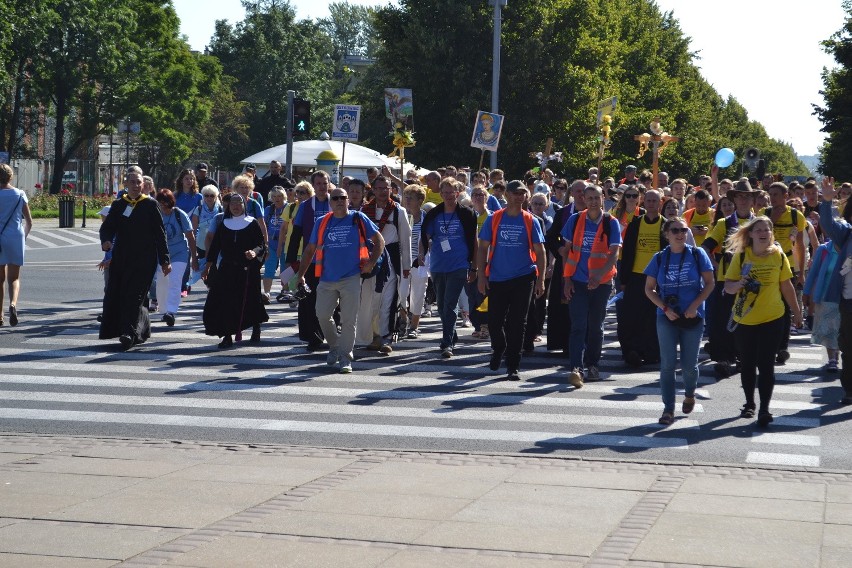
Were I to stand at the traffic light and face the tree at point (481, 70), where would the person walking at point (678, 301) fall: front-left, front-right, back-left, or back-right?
back-right

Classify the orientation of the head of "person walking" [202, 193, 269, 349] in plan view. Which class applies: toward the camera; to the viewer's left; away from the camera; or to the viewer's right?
toward the camera

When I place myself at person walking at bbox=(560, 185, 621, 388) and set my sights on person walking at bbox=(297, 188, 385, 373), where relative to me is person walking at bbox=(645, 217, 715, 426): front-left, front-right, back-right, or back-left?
back-left

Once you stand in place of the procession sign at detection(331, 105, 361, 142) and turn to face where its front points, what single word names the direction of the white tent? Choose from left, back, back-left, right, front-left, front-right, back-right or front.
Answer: back

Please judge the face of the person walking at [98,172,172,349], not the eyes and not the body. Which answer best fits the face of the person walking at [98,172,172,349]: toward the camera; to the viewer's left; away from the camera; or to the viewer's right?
toward the camera

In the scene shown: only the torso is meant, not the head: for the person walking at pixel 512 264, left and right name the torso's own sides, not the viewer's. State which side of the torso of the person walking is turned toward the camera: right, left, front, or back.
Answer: front

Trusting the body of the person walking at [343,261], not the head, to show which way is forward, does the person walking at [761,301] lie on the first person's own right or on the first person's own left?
on the first person's own left

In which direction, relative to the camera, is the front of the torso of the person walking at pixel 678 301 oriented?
toward the camera

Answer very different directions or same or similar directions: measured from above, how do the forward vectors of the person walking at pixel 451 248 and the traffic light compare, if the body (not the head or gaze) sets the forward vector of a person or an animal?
same or similar directions

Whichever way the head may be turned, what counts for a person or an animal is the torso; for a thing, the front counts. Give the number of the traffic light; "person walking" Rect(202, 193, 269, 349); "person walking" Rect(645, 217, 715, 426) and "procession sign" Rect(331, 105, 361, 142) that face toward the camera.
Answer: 4

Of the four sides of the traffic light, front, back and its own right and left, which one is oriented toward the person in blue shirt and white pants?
front

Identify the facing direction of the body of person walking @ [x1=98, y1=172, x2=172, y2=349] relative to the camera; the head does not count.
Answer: toward the camera
